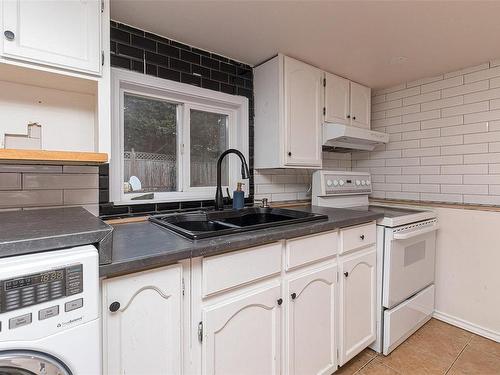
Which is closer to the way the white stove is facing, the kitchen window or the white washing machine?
the white washing machine

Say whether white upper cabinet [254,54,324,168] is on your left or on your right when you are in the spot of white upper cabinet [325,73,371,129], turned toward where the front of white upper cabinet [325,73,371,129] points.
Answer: on your right

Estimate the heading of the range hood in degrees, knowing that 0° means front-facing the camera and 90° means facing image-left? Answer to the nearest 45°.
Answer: approximately 315°

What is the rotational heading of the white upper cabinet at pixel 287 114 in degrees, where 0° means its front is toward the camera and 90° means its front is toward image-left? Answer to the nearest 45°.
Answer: approximately 315°

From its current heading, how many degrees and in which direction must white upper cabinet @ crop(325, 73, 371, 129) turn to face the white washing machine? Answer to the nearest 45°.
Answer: approximately 45° to its right

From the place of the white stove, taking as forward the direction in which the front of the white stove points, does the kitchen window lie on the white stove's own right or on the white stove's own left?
on the white stove's own right

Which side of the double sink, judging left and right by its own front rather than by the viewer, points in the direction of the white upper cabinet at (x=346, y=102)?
left

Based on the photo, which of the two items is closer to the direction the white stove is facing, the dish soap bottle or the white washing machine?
the white washing machine

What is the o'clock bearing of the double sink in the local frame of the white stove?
The double sink is roughly at 3 o'clock from the white stove.

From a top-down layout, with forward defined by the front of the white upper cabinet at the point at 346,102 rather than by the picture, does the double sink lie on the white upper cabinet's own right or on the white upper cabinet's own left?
on the white upper cabinet's own right
